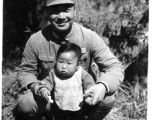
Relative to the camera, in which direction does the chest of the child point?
toward the camera

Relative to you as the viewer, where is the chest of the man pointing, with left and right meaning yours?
facing the viewer

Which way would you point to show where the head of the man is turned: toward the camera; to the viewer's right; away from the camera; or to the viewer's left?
toward the camera
